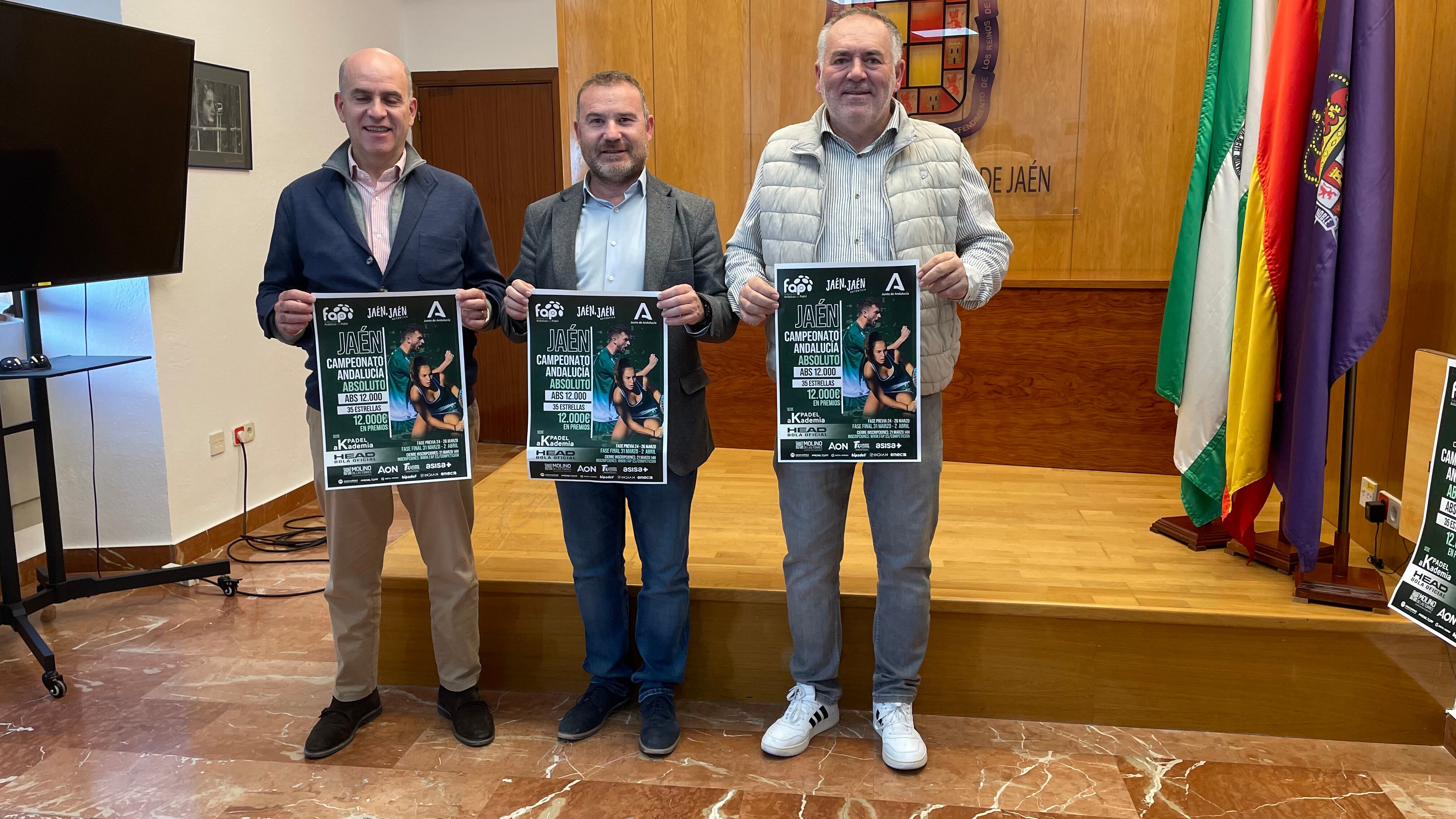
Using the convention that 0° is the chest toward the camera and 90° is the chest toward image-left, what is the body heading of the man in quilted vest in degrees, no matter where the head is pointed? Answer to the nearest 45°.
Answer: approximately 0°

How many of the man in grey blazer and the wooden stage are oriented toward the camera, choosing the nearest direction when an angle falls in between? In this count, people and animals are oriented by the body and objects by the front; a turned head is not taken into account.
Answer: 2

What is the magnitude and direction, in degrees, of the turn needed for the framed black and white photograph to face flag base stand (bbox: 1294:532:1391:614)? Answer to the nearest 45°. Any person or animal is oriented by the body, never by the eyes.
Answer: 0° — it already faces it

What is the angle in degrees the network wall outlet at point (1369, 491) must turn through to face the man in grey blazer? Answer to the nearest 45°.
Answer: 0° — it already faces them

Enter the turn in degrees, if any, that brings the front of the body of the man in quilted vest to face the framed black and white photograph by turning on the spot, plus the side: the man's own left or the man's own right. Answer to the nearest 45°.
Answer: approximately 135° to the man's own right

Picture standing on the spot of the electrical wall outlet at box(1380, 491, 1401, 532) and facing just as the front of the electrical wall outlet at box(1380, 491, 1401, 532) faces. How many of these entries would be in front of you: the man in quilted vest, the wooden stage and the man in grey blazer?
3

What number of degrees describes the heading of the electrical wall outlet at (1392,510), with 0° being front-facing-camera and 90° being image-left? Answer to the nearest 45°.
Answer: approximately 45°

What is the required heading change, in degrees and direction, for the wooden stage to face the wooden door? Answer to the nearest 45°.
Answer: approximately 135° to its right

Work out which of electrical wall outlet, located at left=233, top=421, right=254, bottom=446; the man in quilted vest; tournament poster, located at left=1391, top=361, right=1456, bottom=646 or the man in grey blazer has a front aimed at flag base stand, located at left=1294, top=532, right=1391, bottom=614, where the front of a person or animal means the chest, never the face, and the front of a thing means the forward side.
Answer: the electrical wall outlet

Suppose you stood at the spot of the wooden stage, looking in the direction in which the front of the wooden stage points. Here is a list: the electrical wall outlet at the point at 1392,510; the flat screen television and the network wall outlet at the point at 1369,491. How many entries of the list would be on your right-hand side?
1

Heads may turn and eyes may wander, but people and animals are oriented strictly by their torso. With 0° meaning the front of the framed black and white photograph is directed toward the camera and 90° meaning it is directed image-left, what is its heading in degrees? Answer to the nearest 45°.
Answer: approximately 315°

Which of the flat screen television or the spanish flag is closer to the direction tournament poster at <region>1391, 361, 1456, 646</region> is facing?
the flat screen television
